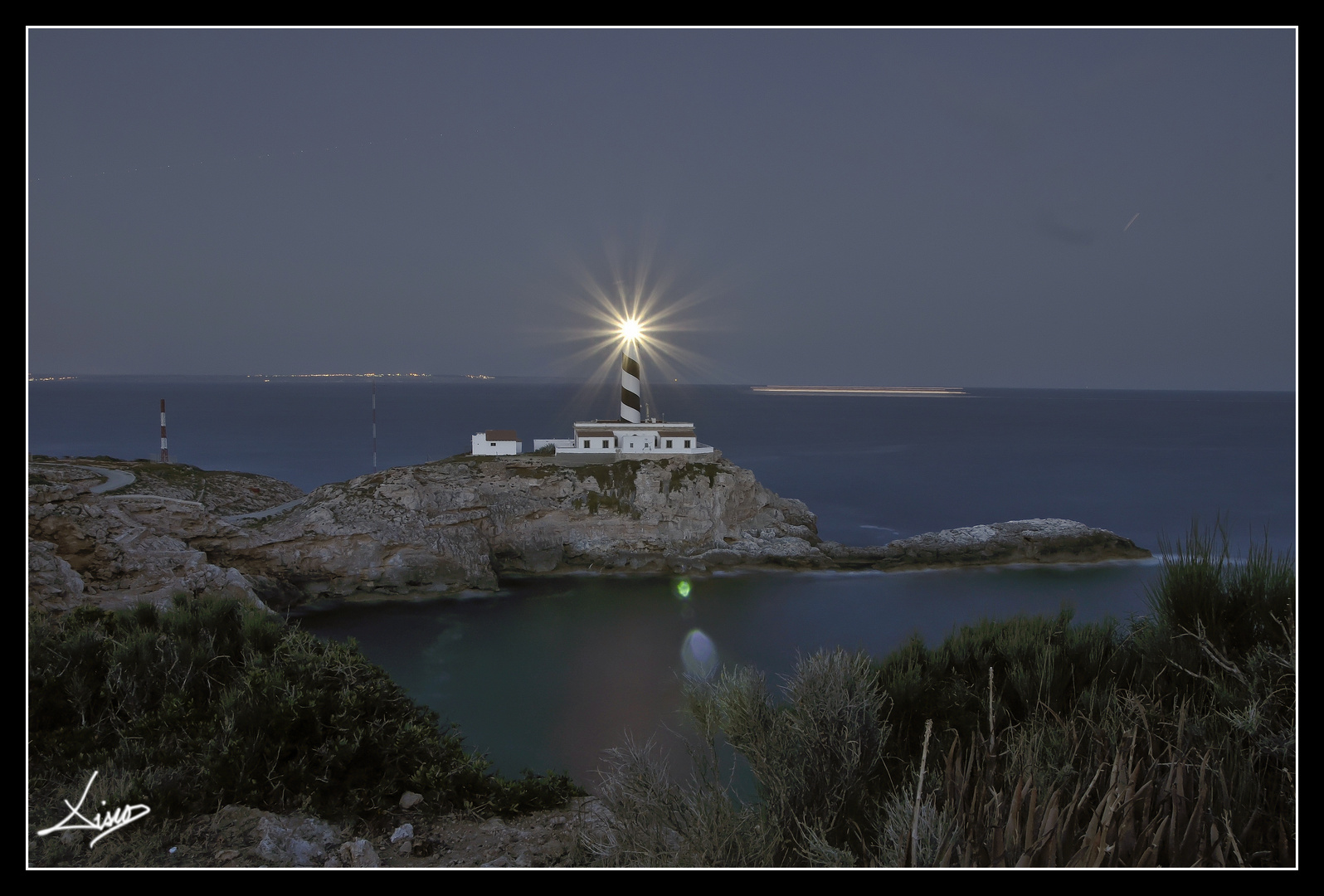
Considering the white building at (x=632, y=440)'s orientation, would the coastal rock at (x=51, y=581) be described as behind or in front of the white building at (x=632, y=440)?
in front

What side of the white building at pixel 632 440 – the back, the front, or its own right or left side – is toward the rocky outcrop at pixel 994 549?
left

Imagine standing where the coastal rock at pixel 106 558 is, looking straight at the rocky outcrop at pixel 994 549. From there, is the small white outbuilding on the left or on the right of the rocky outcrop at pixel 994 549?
left

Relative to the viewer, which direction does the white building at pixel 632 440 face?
toward the camera

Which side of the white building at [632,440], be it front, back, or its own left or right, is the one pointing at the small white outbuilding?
right

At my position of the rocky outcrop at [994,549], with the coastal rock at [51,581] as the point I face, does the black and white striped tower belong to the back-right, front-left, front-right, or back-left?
front-right

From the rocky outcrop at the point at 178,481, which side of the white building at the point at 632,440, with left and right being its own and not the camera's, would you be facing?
right

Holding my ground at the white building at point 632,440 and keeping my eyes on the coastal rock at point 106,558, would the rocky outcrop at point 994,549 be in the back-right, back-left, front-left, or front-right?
back-left

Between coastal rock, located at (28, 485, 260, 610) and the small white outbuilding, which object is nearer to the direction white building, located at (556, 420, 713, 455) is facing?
the coastal rock
